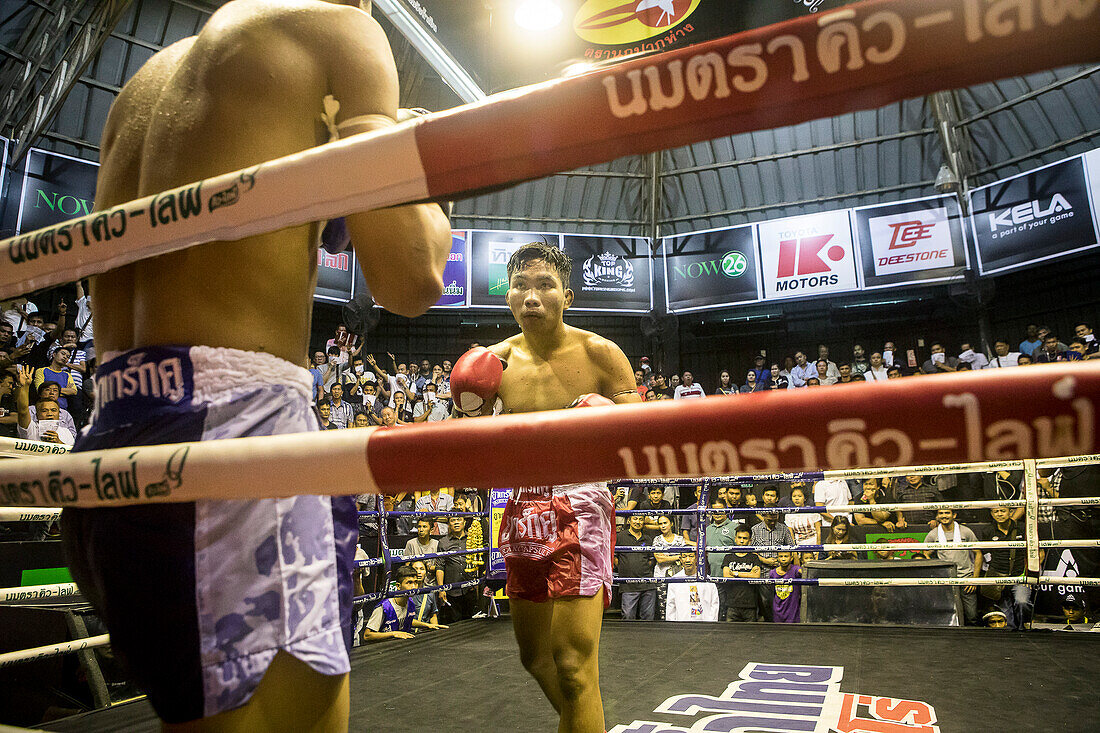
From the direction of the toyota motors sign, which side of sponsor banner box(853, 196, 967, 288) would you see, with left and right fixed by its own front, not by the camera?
right

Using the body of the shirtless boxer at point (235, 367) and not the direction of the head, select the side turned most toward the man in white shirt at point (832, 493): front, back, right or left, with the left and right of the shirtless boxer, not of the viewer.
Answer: front

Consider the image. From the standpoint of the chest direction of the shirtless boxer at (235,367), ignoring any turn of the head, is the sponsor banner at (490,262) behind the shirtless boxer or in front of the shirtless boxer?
in front

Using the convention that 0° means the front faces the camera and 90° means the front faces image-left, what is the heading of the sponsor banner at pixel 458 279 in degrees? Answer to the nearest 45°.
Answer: approximately 0°

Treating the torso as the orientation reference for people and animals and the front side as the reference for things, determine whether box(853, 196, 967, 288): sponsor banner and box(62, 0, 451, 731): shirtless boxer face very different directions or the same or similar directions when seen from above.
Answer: very different directions

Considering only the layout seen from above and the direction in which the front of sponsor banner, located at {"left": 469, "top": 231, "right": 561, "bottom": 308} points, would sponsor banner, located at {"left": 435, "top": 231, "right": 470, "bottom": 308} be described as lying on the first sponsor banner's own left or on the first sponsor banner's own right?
on the first sponsor banner's own right

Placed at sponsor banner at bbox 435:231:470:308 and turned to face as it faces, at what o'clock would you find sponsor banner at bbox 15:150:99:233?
sponsor banner at bbox 15:150:99:233 is roughly at 2 o'clock from sponsor banner at bbox 435:231:470:308.

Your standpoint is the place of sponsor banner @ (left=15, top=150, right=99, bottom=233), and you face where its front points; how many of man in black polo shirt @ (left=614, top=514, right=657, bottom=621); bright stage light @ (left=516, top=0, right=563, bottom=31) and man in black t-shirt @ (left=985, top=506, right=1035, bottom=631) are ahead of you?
3

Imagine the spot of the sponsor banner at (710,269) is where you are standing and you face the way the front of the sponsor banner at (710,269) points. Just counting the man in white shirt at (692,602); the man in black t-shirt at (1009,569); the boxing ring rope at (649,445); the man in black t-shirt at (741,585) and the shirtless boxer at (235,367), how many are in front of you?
5

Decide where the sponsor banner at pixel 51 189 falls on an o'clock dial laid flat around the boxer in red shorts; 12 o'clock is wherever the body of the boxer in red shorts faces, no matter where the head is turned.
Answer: The sponsor banner is roughly at 3 o'clock from the boxer in red shorts.

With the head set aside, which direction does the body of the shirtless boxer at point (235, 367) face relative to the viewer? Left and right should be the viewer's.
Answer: facing away from the viewer and to the right of the viewer

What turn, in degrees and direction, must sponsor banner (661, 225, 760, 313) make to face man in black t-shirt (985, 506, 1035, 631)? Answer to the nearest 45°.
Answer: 0° — it already faces them

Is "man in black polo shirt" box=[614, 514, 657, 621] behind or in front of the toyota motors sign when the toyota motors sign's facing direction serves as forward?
in front

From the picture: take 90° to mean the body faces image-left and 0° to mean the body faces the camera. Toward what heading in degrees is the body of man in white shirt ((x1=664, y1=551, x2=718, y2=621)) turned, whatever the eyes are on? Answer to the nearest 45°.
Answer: approximately 0°

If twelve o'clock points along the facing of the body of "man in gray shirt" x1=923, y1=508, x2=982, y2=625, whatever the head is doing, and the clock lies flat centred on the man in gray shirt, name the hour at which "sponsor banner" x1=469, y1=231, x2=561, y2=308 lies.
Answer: The sponsor banner is roughly at 4 o'clock from the man in gray shirt.
